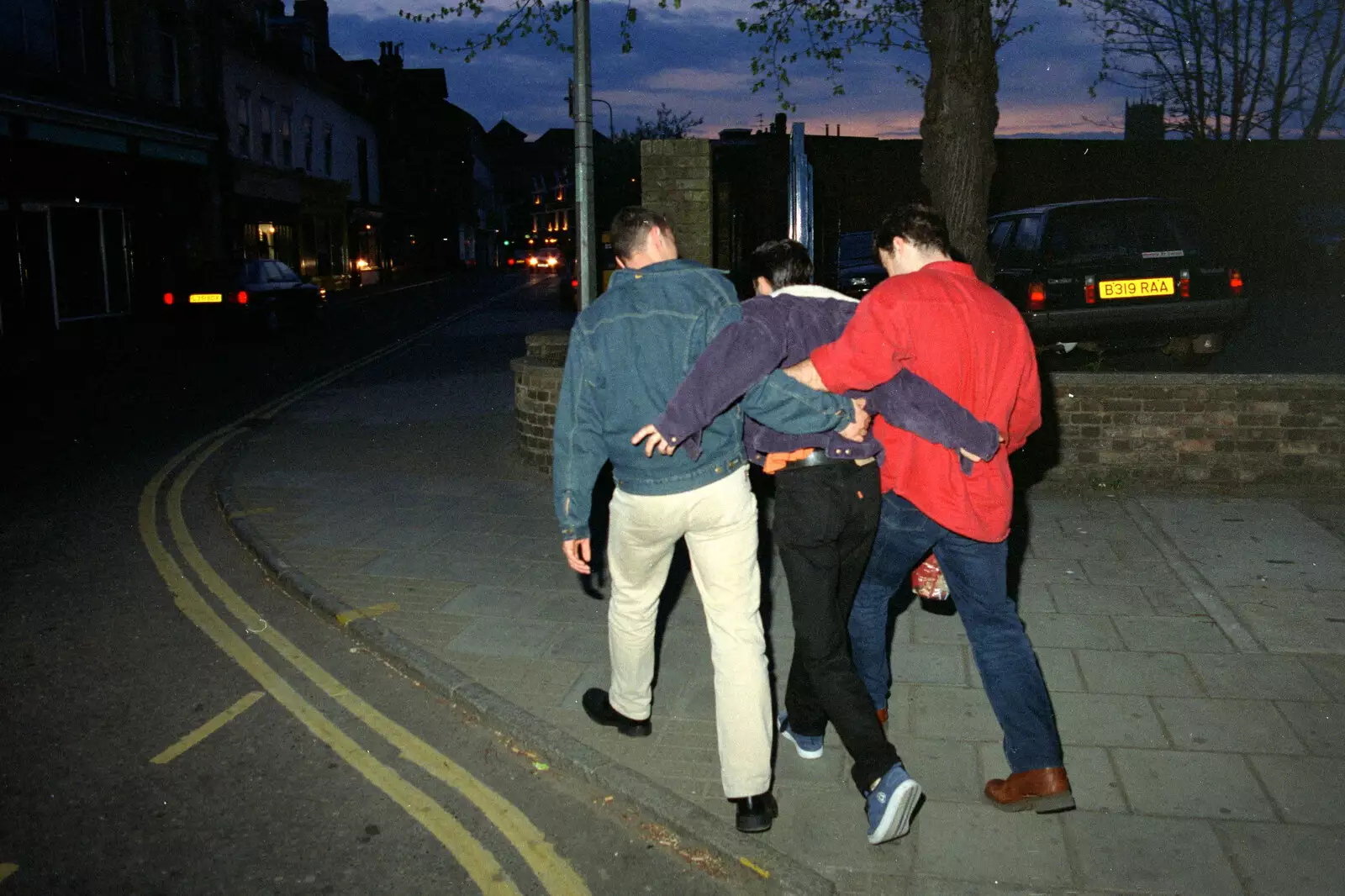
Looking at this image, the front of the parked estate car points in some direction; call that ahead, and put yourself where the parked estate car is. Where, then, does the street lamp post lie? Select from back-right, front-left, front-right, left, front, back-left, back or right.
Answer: back-left

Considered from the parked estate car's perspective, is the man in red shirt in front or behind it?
behind

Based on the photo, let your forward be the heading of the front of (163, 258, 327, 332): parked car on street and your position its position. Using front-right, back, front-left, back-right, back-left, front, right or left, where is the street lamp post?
back-right

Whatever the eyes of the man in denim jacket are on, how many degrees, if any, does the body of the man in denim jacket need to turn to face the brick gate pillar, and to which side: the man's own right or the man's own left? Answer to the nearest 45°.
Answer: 0° — they already face it

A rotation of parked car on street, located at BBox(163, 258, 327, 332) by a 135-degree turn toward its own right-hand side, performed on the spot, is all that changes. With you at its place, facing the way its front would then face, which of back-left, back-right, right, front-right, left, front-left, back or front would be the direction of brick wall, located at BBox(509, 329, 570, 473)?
front

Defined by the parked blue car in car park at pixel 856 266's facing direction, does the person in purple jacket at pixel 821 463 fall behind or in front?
in front

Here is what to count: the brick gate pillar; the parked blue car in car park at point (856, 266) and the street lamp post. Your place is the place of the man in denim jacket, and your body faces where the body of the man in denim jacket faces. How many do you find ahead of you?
3

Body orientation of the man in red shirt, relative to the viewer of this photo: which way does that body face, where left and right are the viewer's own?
facing away from the viewer and to the left of the viewer

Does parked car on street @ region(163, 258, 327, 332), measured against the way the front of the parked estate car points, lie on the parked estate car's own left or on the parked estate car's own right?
on the parked estate car's own left

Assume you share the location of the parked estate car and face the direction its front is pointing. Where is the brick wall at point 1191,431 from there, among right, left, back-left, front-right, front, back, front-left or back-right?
back

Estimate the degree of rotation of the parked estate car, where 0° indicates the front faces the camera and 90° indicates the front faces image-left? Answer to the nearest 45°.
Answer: approximately 180°

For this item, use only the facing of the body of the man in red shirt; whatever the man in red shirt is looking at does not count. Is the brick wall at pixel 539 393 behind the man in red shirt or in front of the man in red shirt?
in front

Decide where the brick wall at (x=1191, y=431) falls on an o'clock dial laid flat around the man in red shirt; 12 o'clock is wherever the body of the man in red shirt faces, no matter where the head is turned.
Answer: The brick wall is roughly at 2 o'clock from the man in red shirt.

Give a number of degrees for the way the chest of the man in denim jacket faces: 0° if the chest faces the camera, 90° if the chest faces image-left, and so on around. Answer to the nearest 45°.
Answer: approximately 180°

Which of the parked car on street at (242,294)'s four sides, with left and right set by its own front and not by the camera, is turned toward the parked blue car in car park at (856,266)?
right

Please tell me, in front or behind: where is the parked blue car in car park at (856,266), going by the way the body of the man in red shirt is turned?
in front

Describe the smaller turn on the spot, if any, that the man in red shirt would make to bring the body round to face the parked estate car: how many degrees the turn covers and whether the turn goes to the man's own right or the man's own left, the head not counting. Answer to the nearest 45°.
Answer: approximately 45° to the man's own right

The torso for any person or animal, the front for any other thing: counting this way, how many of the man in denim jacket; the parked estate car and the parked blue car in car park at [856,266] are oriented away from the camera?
3

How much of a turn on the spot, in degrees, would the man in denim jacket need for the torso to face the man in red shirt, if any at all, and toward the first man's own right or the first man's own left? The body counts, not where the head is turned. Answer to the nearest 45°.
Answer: approximately 90° to the first man's own right
